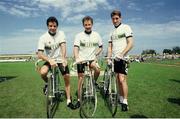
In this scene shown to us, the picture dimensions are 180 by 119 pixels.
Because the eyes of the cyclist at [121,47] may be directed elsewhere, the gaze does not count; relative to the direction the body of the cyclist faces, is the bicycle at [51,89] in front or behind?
in front

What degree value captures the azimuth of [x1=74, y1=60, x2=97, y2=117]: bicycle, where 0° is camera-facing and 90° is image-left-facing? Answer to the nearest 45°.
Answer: approximately 0°

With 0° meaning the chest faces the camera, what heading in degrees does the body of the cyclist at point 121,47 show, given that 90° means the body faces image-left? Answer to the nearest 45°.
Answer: approximately 45°

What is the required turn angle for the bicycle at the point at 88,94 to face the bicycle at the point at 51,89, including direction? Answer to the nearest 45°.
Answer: approximately 90° to its right

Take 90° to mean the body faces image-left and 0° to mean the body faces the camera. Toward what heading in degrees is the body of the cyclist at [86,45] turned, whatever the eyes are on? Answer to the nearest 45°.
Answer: approximately 0°

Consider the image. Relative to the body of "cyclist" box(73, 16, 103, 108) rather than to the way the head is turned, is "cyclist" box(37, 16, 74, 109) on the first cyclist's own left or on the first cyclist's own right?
on the first cyclist's own right
